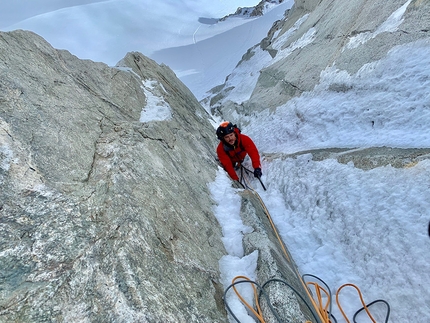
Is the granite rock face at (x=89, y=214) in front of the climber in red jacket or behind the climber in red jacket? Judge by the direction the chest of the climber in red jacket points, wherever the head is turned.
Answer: in front

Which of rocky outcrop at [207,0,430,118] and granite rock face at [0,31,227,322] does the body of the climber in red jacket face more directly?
the granite rock face

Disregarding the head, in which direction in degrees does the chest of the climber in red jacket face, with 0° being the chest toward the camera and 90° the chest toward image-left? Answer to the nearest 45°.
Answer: approximately 0°

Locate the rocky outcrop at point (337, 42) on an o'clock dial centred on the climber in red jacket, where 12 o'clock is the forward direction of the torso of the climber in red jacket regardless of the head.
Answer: The rocky outcrop is roughly at 8 o'clock from the climber in red jacket.
